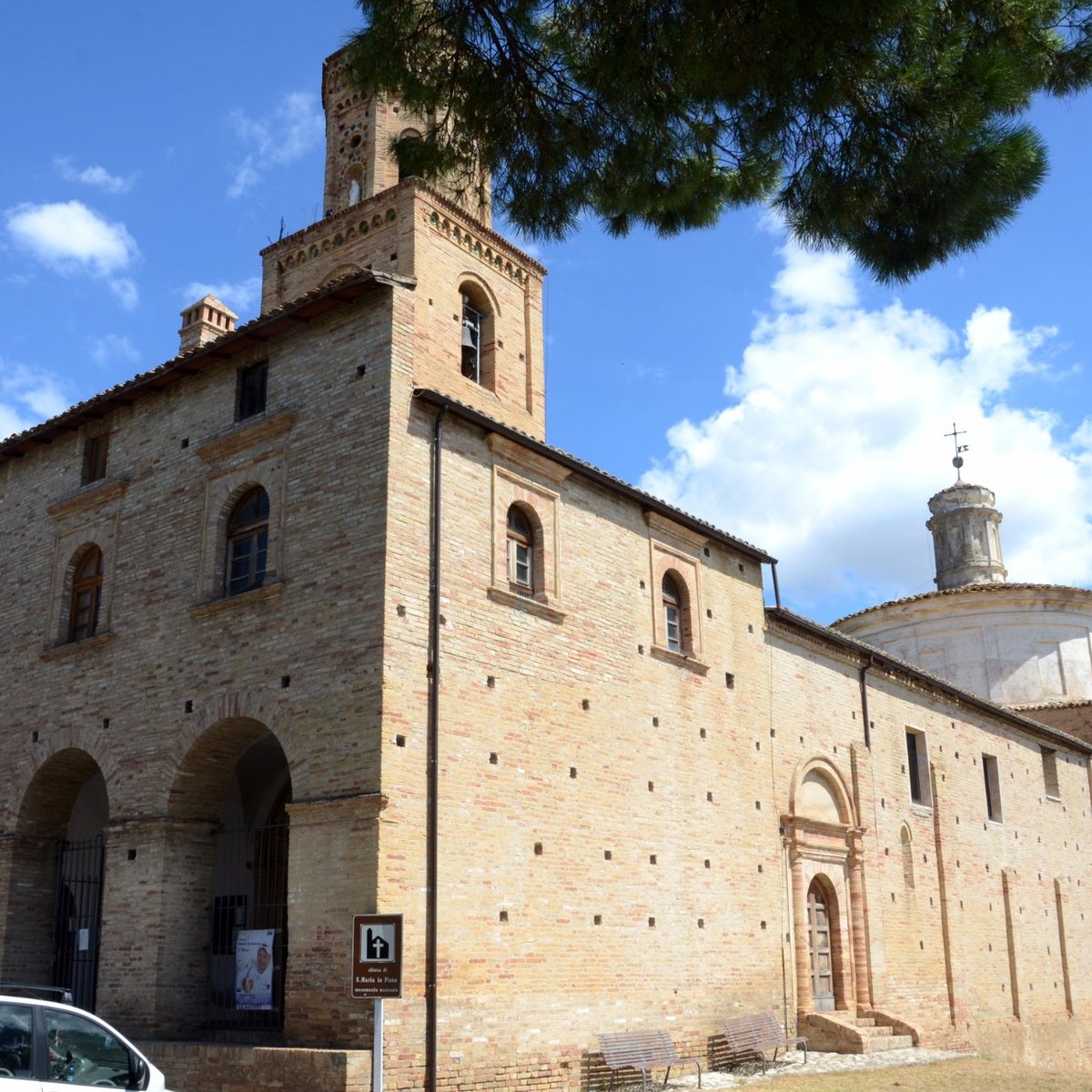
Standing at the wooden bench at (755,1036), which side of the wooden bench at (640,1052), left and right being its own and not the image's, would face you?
left

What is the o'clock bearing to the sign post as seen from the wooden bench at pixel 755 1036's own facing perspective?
The sign post is roughly at 2 o'clock from the wooden bench.

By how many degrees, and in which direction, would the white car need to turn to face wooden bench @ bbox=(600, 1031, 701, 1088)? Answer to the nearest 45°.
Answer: approximately 45° to its left

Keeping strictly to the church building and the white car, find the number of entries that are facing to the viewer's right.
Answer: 1

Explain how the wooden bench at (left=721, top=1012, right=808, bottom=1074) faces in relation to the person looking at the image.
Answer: facing the viewer and to the right of the viewer

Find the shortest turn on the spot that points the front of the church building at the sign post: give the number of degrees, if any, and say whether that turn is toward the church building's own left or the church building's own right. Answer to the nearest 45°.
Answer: approximately 45° to the church building's own left

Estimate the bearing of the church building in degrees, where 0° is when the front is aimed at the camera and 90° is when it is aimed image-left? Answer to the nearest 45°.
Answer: approximately 45°

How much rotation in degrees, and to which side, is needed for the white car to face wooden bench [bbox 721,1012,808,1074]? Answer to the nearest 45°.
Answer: approximately 45° to its left

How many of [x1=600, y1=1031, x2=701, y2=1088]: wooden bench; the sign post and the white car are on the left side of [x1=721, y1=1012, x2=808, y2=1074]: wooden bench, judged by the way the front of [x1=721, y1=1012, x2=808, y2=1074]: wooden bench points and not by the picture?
0

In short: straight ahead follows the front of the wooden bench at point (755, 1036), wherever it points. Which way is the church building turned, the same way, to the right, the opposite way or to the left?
to the right

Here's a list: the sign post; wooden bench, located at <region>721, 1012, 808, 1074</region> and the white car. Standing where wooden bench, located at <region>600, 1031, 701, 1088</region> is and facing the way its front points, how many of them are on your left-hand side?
1

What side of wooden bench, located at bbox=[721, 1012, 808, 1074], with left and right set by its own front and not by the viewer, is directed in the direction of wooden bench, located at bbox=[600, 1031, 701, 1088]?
right

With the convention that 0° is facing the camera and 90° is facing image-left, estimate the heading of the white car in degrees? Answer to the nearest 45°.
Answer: approximately 270°

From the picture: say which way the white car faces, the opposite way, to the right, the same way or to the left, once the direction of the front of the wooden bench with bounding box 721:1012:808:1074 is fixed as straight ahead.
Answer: to the left
